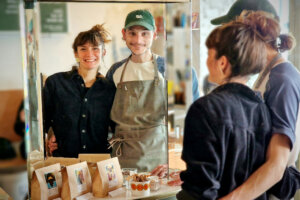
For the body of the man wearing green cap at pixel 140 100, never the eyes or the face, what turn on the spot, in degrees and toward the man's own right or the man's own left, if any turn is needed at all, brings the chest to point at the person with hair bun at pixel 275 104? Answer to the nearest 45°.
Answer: approximately 45° to the man's own left

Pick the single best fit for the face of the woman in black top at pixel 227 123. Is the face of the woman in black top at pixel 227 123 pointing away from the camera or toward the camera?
away from the camera

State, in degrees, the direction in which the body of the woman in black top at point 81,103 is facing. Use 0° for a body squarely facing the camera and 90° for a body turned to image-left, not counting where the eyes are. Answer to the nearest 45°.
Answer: approximately 0°

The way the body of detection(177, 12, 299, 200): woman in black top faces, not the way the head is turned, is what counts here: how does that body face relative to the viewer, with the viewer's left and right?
facing away from the viewer and to the left of the viewer
